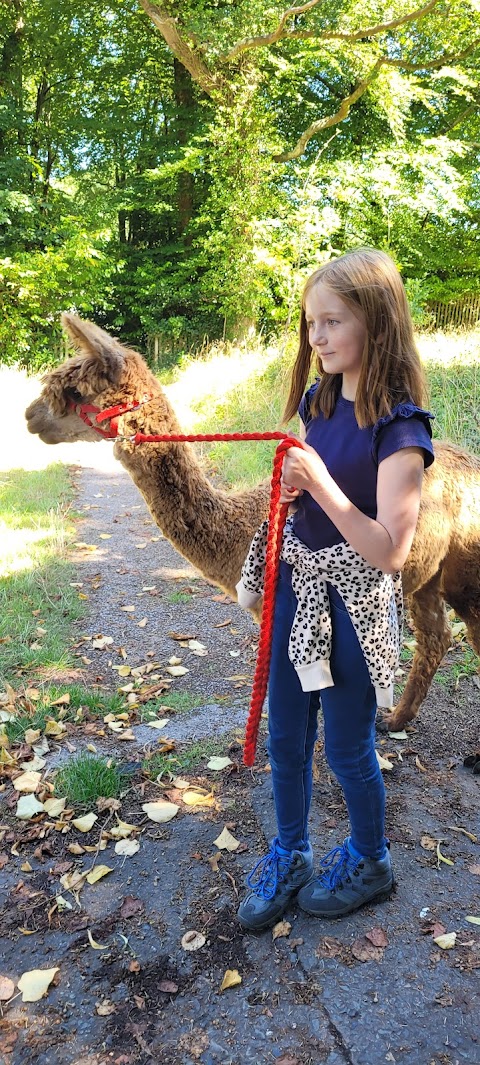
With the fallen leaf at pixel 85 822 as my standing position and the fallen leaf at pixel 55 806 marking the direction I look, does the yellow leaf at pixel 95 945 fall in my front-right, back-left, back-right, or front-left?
back-left

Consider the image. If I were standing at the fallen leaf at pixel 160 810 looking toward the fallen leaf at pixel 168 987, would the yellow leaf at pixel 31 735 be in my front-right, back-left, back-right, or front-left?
back-right

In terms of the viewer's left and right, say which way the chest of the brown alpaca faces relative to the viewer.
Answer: facing to the left of the viewer
